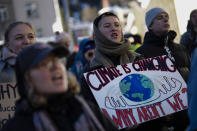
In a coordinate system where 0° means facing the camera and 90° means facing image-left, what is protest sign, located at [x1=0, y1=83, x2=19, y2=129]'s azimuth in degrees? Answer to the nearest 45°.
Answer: approximately 0°

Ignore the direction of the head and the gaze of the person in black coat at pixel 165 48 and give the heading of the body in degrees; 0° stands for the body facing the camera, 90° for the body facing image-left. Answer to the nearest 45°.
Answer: approximately 315°

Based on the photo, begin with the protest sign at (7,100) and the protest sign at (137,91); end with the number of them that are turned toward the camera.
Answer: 2

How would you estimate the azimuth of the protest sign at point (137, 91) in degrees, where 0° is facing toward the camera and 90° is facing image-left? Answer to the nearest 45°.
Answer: approximately 0°

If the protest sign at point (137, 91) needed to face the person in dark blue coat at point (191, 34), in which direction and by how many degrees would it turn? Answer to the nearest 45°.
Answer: approximately 135° to its left

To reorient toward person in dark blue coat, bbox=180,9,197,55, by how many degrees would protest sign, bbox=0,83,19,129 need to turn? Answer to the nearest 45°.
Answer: approximately 90° to its left

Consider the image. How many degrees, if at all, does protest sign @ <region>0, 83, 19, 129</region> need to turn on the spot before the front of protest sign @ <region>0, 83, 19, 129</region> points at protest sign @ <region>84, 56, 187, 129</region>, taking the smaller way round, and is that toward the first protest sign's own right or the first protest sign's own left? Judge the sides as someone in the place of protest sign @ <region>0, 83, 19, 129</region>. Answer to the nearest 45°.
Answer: approximately 90° to the first protest sign's own left
